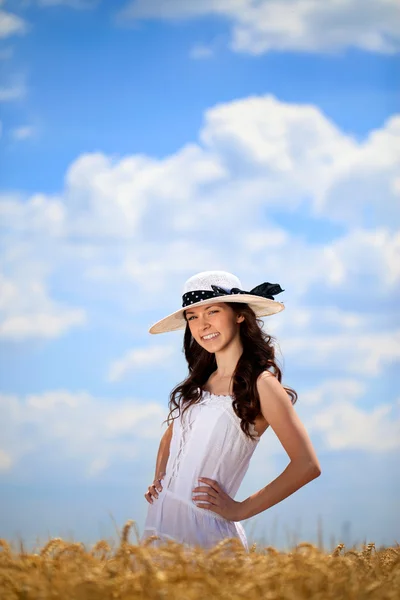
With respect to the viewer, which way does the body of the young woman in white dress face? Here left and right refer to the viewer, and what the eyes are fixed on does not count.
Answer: facing the viewer and to the left of the viewer
